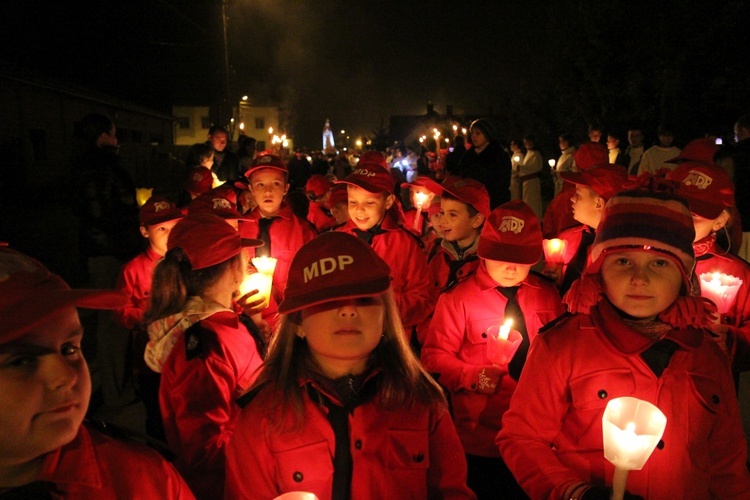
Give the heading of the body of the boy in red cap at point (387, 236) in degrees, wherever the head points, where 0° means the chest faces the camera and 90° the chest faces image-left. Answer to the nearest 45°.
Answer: approximately 45°

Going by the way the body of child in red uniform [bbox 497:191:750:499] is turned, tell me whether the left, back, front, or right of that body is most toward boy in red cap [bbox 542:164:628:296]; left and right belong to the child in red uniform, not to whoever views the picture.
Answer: back

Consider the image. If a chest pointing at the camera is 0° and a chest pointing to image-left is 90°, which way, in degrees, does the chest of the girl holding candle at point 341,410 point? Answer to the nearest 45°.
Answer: approximately 0°

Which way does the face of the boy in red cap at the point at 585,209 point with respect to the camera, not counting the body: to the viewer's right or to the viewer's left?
to the viewer's left

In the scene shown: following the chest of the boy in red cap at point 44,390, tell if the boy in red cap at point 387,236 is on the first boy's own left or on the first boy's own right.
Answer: on the first boy's own left

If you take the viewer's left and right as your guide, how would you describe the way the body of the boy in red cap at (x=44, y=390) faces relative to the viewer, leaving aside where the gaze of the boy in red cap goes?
facing the viewer and to the right of the viewer

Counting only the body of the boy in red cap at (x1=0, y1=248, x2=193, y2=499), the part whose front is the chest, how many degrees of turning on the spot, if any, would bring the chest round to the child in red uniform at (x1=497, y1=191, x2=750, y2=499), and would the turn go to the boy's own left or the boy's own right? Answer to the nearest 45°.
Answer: approximately 45° to the boy's own left

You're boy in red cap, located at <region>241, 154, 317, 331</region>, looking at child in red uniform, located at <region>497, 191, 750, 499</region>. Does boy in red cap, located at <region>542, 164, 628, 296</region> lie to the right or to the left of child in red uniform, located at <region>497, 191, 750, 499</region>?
left

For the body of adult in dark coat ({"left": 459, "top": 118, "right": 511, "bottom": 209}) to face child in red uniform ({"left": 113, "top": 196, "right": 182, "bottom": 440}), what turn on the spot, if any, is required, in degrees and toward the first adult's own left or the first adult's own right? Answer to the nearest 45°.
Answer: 0° — they already face them

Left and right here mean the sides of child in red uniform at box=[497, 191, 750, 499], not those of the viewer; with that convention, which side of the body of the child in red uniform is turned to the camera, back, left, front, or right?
front

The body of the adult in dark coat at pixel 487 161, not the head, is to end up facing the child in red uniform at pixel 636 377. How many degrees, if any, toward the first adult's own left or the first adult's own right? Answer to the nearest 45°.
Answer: approximately 45° to the first adult's own left

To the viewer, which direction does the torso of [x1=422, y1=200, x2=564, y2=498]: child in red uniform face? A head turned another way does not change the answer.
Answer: toward the camera

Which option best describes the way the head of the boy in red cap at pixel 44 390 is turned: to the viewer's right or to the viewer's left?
to the viewer's right

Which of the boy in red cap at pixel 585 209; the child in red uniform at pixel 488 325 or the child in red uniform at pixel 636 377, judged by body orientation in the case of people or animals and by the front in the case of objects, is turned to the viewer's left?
the boy in red cap
